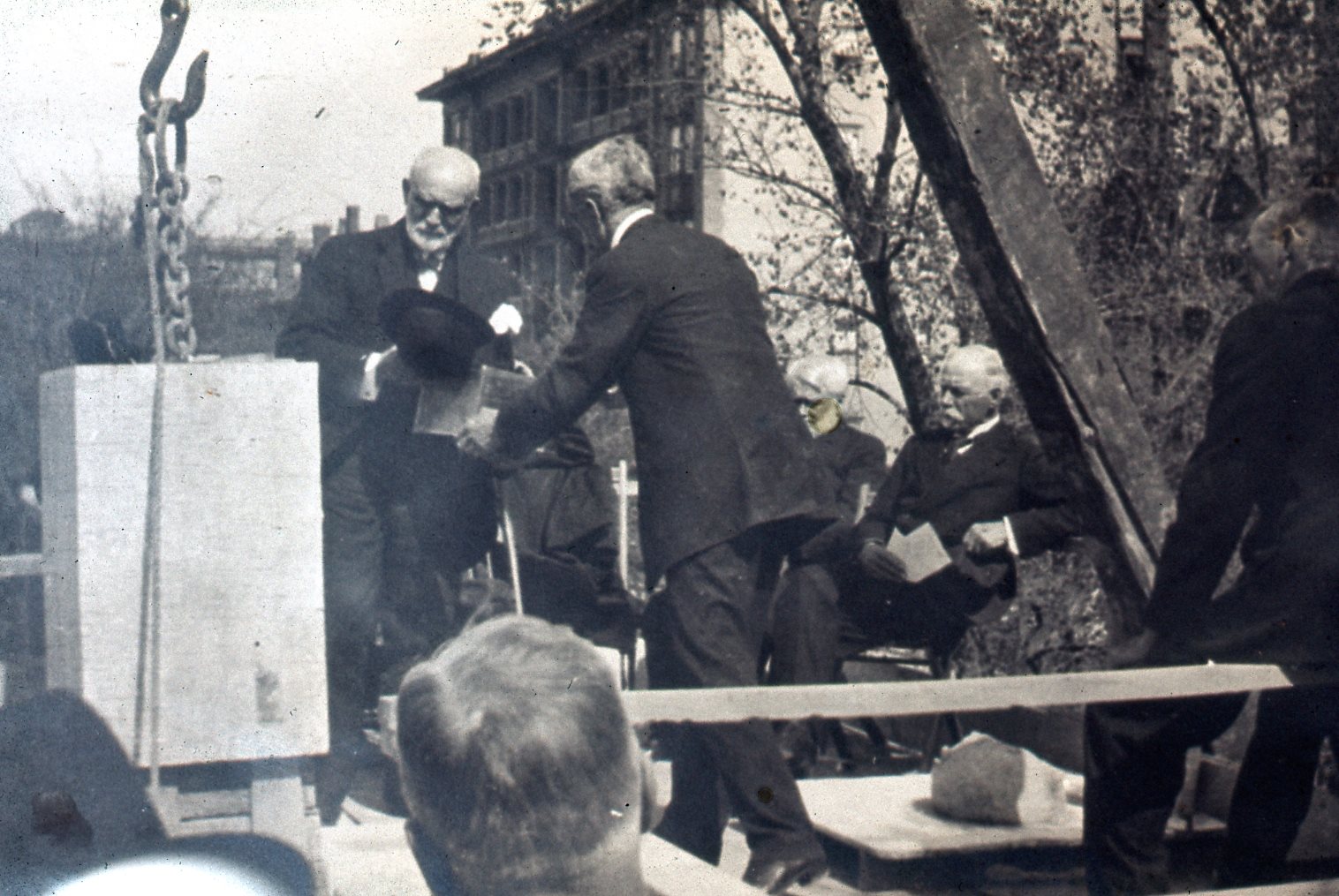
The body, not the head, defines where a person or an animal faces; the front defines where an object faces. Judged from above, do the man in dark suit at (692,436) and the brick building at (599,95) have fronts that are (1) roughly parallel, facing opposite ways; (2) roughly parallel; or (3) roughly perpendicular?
roughly perpendicular

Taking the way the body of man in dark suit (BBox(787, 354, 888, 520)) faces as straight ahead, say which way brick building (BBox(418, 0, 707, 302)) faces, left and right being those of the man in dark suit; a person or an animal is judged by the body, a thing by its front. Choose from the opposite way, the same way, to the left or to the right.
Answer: the same way

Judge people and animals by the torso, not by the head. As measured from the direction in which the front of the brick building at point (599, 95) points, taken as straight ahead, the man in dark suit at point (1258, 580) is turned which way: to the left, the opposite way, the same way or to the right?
to the right

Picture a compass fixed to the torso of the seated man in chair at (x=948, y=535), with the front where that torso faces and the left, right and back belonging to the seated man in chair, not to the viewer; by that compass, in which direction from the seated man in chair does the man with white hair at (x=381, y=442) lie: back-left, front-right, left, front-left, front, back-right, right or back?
front

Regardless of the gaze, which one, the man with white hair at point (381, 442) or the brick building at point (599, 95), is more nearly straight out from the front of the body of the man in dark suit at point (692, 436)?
the man with white hair

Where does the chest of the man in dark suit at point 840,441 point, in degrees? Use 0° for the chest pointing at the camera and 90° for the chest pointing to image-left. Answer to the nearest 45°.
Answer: approximately 45°

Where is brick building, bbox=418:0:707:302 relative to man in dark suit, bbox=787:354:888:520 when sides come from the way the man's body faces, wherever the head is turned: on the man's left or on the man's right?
on the man's right

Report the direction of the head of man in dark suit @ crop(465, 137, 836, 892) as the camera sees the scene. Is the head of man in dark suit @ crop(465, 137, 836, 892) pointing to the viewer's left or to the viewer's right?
to the viewer's left

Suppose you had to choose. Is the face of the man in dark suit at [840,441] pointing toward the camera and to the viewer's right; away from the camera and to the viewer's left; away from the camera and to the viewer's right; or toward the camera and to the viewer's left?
toward the camera and to the viewer's left

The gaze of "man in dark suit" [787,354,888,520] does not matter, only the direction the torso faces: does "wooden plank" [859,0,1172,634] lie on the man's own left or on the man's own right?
on the man's own left

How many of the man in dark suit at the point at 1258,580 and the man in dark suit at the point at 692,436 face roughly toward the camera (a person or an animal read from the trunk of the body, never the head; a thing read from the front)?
0

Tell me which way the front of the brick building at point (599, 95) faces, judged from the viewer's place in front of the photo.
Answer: facing the viewer and to the left of the viewer

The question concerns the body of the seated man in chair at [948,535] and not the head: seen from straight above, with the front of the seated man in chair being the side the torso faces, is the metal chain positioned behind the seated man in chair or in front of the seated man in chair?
in front

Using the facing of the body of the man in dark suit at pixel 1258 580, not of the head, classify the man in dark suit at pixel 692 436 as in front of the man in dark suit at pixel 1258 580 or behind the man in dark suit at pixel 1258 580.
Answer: in front

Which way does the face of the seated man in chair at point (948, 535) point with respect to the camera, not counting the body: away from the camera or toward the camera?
toward the camera

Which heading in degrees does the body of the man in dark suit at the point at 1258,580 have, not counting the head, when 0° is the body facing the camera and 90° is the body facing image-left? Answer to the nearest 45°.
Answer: approximately 135°

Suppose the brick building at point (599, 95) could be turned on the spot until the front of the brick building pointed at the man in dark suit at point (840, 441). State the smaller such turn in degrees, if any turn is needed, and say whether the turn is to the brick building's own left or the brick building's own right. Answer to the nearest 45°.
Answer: approximately 45° to the brick building's own left
